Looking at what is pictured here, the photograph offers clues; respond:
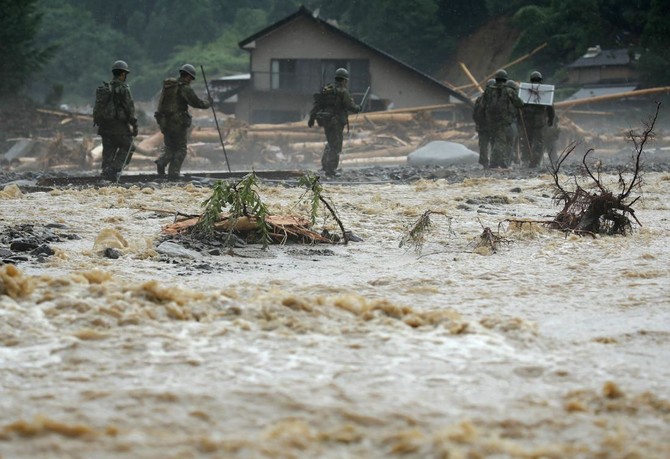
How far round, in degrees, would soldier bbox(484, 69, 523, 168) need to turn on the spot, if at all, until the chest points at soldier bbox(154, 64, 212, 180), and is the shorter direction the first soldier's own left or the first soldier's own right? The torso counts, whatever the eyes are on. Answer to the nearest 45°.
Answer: approximately 135° to the first soldier's own left

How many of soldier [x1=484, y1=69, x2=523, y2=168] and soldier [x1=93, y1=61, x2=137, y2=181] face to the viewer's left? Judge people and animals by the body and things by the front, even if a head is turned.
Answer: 0

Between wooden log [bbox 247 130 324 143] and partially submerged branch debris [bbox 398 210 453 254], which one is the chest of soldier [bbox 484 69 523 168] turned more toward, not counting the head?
the wooden log

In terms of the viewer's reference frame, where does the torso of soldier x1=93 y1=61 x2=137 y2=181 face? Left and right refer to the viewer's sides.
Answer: facing away from the viewer and to the right of the viewer

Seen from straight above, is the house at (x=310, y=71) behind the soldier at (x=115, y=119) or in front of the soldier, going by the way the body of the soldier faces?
in front

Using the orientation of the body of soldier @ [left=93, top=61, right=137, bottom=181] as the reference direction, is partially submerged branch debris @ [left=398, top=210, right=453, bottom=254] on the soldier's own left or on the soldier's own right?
on the soldier's own right

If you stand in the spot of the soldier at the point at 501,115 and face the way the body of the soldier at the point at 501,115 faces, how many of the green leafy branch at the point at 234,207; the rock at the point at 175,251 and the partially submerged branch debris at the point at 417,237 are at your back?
3

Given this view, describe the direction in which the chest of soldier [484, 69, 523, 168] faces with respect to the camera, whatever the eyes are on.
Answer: away from the camera

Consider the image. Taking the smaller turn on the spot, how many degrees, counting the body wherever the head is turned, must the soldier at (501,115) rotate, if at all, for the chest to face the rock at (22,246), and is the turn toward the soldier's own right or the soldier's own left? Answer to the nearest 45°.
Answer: approximately 180°
